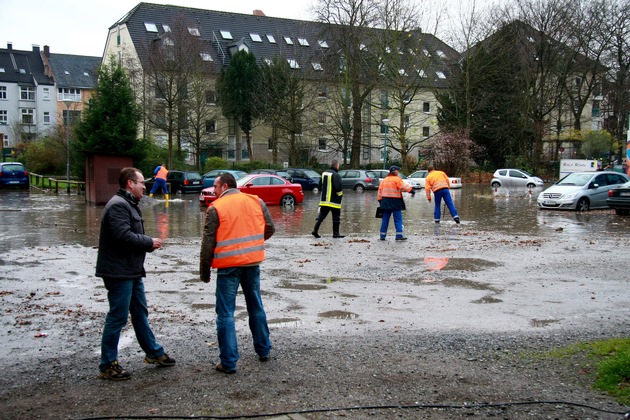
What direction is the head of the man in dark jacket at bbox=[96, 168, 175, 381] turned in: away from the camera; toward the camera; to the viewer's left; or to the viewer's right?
to the viewer's right

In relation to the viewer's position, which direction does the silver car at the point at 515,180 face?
facing to the right of the viewer

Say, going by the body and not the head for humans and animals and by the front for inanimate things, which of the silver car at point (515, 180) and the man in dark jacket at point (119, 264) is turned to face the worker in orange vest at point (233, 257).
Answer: the man in dark jacket

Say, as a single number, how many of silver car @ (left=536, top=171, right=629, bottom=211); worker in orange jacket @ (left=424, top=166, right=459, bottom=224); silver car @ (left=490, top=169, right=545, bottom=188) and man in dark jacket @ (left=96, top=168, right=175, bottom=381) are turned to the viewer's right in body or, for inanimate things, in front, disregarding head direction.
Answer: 2

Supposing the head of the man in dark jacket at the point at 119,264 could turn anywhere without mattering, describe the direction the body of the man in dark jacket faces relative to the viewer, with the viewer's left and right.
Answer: facing to the right of the viewer

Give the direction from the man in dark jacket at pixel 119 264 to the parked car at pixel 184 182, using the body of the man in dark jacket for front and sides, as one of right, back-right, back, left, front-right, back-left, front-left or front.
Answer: left

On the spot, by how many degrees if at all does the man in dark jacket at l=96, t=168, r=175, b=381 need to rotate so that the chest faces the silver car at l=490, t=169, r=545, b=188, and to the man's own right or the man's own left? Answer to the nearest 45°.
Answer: approximately 45° to the man's own left

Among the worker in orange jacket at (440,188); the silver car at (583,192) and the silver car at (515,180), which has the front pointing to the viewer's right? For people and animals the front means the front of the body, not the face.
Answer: the silver car at (515,180)

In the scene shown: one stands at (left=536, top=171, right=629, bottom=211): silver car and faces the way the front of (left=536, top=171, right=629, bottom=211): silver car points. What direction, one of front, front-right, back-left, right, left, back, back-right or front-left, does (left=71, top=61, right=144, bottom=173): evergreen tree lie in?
front-right

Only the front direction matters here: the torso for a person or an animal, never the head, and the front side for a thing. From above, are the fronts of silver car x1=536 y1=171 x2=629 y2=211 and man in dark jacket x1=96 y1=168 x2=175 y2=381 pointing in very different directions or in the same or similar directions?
very different directions
